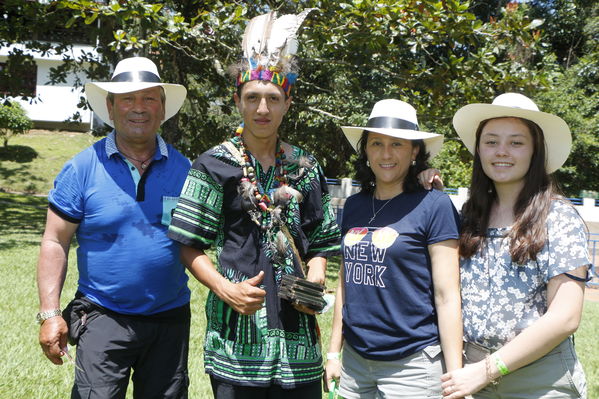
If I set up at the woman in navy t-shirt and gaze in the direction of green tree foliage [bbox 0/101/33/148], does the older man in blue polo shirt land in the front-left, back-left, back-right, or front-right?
front-left

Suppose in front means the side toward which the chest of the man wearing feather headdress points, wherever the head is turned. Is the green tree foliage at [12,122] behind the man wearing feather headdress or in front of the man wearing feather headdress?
behind

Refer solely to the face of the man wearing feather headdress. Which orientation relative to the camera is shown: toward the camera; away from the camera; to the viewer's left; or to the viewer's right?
toward the camera

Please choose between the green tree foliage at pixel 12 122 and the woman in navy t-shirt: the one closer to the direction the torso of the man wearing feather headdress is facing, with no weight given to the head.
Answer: the woman in navy t-shirt

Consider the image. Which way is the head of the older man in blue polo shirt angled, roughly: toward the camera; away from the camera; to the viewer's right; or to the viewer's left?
toward the camera

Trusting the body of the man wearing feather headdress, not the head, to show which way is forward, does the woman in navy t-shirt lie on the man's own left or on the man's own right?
on the man's own left

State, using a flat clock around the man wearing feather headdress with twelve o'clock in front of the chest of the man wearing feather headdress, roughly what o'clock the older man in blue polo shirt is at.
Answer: The older man in blue polo shirt is roughly at 4 o'clock from the man wearing feather headdress.

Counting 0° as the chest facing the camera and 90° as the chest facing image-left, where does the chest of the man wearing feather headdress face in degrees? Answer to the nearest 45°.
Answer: approximately 0°
